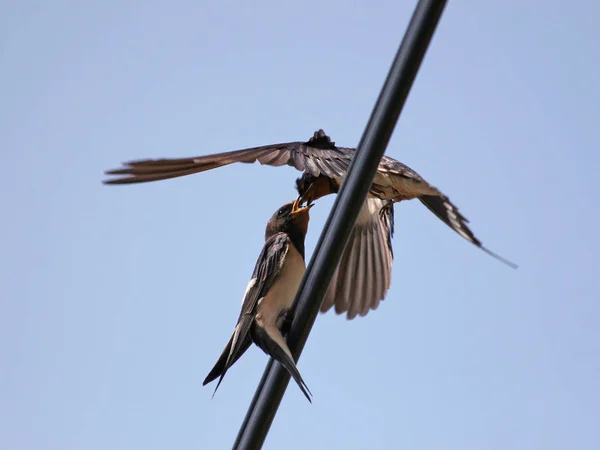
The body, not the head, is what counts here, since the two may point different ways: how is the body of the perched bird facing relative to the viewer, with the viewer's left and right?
facing to the right of the viewer
